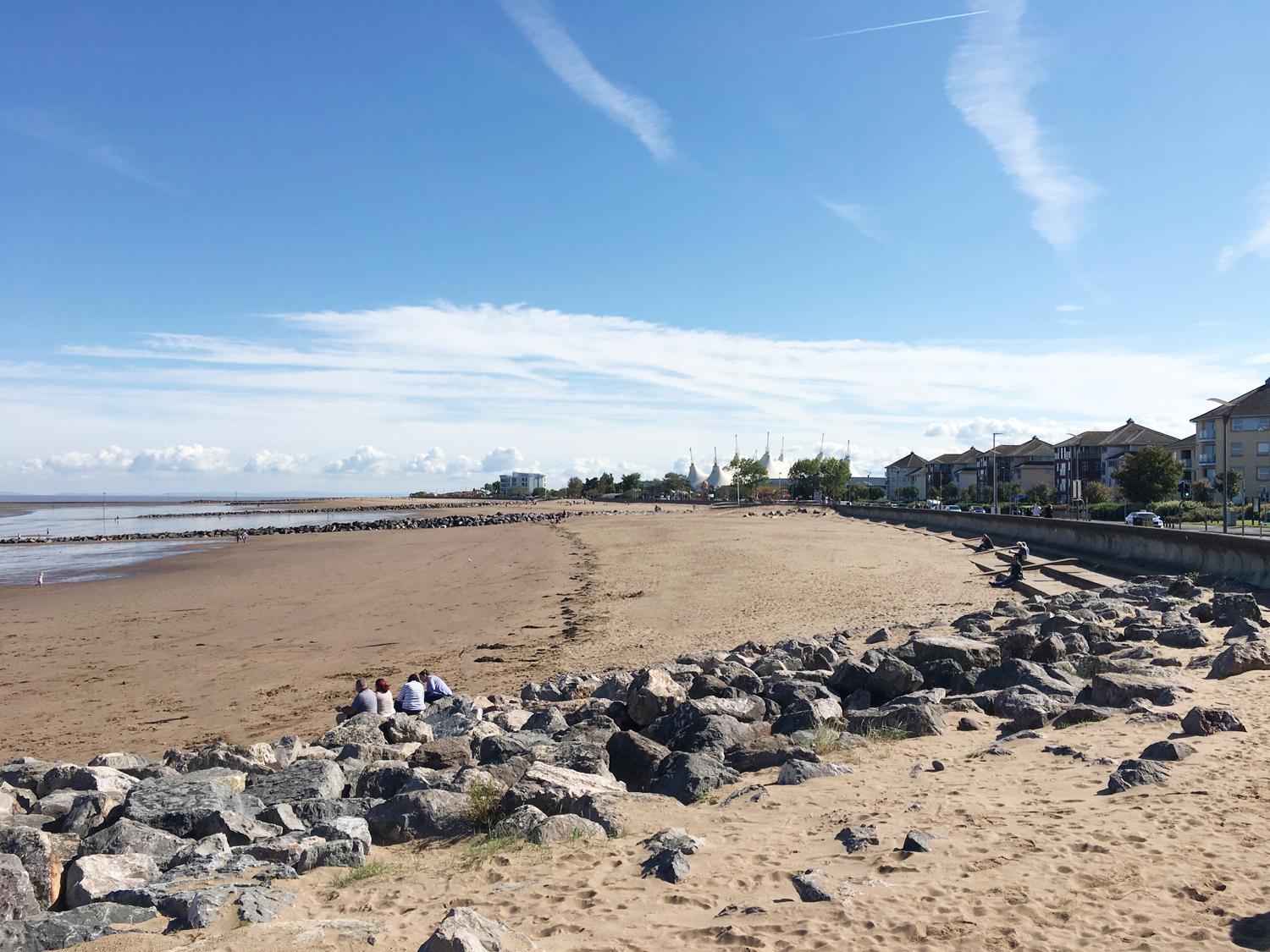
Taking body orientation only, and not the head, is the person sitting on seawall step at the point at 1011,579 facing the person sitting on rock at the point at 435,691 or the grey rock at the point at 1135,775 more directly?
the person sitting on rock

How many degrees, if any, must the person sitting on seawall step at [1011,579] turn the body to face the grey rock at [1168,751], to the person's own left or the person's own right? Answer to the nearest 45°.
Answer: approximately 90° to the person's own left

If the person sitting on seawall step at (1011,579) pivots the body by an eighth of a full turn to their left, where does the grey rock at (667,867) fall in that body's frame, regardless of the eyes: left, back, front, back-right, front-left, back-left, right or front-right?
front-left

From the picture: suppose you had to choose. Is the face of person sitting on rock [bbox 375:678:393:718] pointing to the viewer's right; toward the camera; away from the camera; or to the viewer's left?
away from the camera

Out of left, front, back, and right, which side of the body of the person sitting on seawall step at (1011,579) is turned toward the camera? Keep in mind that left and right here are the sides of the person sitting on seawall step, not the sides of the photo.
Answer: left

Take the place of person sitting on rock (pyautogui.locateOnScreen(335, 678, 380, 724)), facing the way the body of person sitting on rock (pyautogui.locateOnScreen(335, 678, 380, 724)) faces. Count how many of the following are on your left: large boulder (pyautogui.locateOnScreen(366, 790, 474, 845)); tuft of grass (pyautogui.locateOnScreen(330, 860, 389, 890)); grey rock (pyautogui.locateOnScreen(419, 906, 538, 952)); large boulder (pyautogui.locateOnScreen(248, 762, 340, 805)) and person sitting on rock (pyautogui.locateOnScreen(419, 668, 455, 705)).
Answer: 4

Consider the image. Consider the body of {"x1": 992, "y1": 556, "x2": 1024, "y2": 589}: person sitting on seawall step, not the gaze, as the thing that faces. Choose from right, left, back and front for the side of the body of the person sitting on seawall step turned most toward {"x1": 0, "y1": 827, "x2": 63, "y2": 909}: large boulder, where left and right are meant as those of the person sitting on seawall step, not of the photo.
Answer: left

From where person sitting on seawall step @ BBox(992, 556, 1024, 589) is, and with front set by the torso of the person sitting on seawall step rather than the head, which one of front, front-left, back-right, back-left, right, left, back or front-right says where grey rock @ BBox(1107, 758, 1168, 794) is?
left

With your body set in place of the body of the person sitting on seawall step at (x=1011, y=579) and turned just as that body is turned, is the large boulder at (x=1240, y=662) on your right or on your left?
on your left

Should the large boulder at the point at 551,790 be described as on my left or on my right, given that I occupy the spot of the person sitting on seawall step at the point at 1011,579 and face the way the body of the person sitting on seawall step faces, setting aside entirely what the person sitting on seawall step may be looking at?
on my left

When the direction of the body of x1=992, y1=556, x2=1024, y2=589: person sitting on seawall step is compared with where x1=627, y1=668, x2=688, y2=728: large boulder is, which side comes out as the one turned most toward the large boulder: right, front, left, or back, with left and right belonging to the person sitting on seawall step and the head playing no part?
left

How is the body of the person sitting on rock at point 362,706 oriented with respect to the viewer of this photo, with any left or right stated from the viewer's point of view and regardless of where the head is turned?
facing to the left of the viewer

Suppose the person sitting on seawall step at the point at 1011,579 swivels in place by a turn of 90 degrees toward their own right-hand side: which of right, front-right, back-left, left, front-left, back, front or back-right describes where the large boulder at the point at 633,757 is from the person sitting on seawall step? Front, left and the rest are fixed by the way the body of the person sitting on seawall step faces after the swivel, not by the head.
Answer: back
